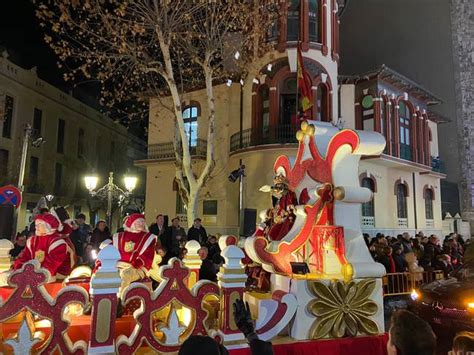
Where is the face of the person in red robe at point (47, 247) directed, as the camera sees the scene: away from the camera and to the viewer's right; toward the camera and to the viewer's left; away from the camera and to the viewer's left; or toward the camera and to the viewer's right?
toward the camera and to the viewer's left

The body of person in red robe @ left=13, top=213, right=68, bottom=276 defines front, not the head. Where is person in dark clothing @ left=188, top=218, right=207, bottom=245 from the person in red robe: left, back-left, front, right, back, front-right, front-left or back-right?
back

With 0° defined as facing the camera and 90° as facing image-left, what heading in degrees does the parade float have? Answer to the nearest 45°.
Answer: approximately 90°

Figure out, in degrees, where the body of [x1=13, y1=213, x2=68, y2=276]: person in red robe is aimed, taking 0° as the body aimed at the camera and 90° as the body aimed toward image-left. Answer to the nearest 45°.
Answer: approximately 45°

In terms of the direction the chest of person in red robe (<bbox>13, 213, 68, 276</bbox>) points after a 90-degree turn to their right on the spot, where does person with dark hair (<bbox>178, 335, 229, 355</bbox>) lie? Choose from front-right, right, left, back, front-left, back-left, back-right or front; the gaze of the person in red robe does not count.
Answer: back-left

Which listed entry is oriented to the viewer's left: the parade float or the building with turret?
the parade float

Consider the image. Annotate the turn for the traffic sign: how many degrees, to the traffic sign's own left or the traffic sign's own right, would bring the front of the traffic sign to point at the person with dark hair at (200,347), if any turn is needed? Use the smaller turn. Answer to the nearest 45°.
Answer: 0° — it already faces them

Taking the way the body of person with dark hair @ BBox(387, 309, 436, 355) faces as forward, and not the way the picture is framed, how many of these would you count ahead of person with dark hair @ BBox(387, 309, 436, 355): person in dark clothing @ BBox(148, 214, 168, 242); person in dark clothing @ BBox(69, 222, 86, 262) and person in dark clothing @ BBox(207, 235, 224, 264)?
3

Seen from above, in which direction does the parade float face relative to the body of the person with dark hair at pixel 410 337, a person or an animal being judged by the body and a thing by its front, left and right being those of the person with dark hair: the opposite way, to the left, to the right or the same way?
to the left

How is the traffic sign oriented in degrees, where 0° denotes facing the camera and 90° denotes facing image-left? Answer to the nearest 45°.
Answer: approximately 0°

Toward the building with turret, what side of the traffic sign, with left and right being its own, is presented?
left

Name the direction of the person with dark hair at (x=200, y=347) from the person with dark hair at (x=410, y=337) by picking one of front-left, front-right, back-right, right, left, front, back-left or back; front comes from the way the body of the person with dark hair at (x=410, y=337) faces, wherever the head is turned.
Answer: left

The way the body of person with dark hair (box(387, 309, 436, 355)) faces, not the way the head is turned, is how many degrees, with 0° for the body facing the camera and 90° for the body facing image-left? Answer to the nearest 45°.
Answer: approximately 135°

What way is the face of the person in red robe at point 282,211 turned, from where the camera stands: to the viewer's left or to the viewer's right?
to the viewer's left

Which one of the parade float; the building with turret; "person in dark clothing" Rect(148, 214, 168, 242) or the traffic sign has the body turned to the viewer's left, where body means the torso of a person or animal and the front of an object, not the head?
the parade float
